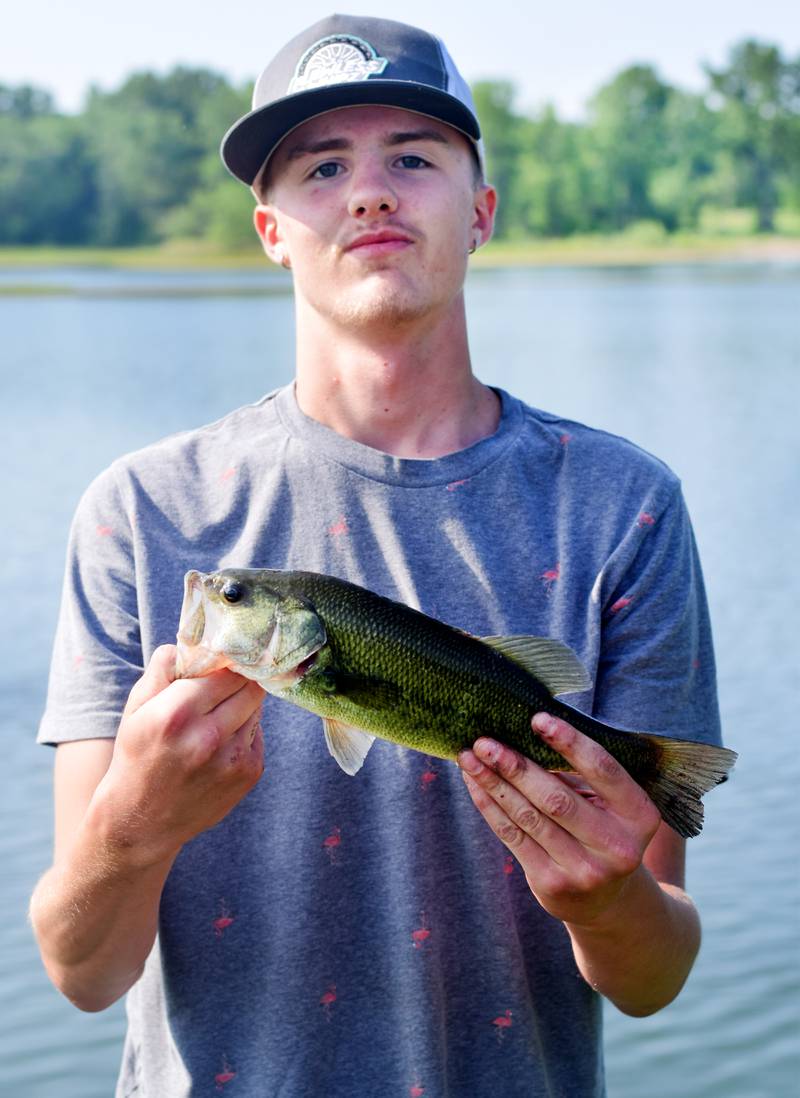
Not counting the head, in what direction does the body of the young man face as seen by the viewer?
toward the camera

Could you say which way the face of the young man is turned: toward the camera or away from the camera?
toward the camera
